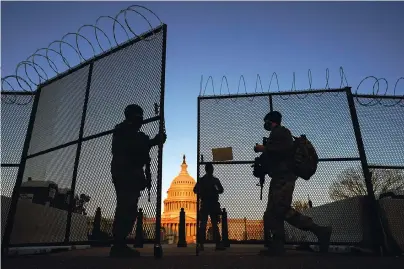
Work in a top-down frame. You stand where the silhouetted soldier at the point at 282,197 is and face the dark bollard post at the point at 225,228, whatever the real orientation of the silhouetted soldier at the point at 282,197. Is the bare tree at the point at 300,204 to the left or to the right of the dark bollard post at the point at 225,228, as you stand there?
right

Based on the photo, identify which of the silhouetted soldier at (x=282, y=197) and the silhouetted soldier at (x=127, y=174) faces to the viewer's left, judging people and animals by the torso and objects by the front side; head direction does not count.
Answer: the silhouetted soldier at (x=282, y=197)

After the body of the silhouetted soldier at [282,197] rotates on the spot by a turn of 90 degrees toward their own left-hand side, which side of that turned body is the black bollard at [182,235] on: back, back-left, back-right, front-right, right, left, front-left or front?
back-right

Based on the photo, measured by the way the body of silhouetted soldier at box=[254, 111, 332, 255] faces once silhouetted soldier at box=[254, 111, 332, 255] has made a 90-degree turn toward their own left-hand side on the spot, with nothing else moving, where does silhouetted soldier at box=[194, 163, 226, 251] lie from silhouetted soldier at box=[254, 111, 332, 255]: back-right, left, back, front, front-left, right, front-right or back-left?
back-right

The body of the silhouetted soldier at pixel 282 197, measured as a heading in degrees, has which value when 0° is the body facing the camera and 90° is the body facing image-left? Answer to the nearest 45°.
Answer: approximately 90°

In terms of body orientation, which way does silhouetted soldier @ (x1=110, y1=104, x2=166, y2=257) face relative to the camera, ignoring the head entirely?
to the viewer's right

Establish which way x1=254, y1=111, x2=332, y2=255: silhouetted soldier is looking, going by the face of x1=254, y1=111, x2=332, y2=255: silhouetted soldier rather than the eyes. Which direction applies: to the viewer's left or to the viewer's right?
to the viewer's left

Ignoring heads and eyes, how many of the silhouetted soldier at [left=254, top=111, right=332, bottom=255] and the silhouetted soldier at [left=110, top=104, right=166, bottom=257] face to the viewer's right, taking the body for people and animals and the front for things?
1

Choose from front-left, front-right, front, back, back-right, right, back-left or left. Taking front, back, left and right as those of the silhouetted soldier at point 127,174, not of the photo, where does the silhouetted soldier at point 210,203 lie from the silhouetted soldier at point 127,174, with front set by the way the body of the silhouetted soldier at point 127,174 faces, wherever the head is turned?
front-left

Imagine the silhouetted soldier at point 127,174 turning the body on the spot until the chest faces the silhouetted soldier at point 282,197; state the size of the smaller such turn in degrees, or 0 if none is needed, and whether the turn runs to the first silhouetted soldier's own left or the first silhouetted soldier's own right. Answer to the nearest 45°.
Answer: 0° — they already face them

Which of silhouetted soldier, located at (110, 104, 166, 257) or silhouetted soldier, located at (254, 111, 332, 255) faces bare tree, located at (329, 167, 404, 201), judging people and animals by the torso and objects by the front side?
silhouetted soldier, located at (110, 104, 166, 257)
